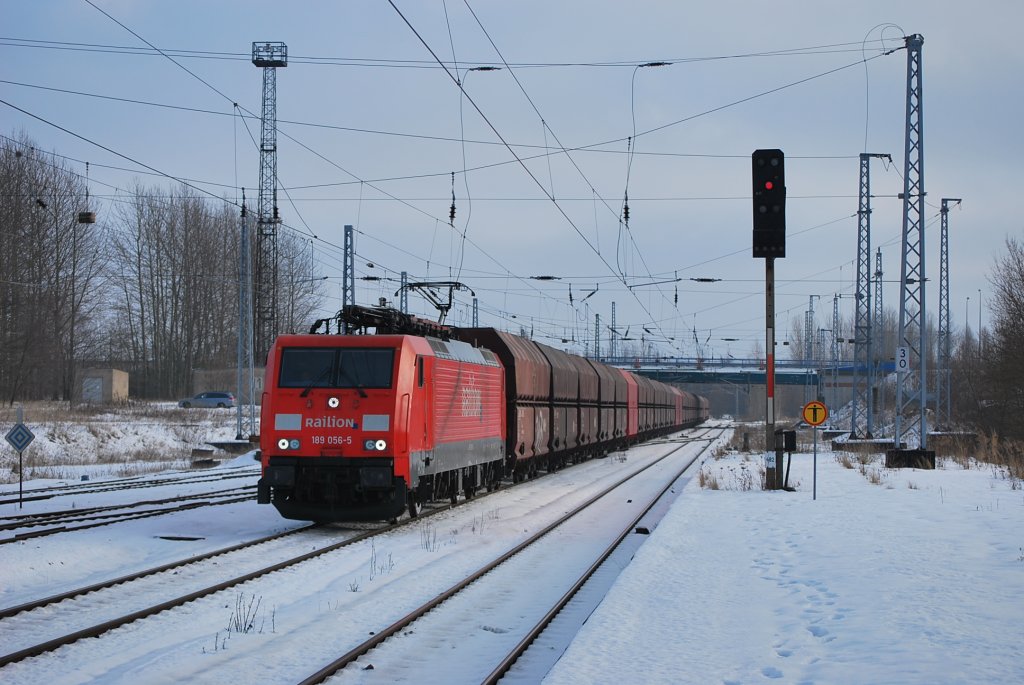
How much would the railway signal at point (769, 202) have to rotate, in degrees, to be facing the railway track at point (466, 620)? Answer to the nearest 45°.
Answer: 0° — it already faces it

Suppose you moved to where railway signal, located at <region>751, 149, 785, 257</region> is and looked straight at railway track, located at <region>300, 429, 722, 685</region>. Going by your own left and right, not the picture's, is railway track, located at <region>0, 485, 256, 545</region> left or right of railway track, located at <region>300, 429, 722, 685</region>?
right

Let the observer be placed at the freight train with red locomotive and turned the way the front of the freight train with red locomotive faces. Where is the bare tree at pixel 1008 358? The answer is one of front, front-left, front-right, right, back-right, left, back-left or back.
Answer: back-left

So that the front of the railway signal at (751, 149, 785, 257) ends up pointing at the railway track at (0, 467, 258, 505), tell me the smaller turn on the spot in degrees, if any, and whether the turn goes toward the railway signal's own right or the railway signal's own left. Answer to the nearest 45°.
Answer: approximately 90° to the railway signal's own right

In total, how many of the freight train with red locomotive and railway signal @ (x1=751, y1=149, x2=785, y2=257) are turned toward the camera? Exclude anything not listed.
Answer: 2

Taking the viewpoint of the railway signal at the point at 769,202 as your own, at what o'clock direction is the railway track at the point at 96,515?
The railway track is roughly at 2 o'clock from the railway signal.
